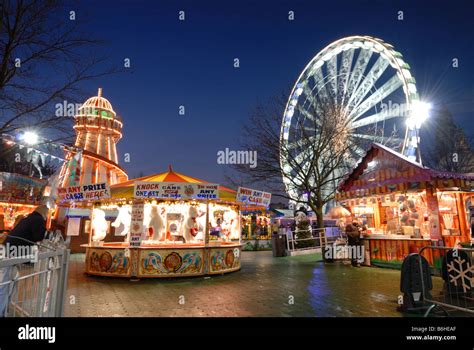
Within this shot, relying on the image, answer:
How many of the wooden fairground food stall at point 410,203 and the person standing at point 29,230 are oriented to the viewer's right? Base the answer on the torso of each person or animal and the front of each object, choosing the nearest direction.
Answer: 1

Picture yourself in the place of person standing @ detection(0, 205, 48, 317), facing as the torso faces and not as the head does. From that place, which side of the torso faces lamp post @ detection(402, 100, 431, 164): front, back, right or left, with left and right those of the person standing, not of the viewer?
front

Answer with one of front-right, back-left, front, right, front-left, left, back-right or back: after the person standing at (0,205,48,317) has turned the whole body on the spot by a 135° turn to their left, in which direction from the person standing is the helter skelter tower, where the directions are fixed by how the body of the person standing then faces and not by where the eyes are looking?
front-right

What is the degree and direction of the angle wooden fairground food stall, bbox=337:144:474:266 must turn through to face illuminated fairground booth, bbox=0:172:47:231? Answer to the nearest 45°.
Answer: approximately 45° to its right

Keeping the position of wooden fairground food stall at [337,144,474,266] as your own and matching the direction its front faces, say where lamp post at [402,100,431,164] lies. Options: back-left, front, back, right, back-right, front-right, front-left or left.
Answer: back-right

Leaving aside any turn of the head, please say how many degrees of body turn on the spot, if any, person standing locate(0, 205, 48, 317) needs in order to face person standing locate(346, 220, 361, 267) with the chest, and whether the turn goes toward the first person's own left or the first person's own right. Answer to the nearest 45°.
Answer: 0° — they already face them

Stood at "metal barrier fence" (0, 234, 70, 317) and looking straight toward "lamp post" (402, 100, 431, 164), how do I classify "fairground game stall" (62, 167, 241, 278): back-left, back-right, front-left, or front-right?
front-left

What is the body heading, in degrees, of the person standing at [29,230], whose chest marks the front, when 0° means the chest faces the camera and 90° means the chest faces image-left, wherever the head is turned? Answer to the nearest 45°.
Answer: approximately 270°

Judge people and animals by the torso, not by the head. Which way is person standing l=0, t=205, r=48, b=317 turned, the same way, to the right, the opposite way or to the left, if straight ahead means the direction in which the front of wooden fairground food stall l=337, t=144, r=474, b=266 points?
the opposite way

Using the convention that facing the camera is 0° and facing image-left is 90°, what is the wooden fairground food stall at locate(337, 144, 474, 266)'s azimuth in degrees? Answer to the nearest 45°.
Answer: approximately 45°
